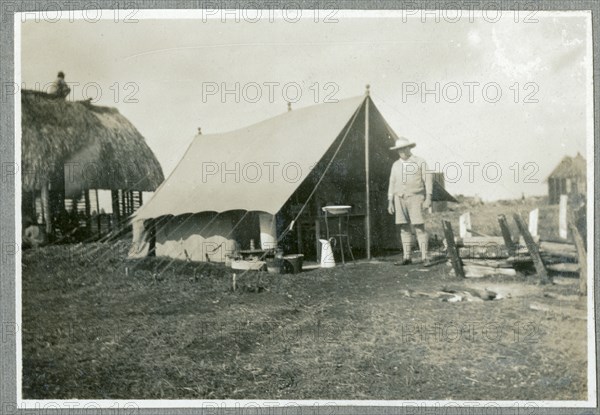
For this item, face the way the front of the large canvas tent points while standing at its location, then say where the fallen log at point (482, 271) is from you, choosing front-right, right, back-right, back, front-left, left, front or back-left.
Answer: front-left

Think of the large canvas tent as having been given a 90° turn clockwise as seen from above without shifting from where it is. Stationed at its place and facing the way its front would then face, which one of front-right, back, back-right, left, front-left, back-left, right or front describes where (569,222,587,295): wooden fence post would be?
back-left

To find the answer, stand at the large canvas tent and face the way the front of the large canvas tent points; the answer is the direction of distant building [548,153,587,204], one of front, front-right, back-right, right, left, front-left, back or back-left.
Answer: front-left

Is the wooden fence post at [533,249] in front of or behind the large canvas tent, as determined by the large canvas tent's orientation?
in front

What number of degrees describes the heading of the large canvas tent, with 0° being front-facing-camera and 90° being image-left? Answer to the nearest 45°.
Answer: approximately 315°
